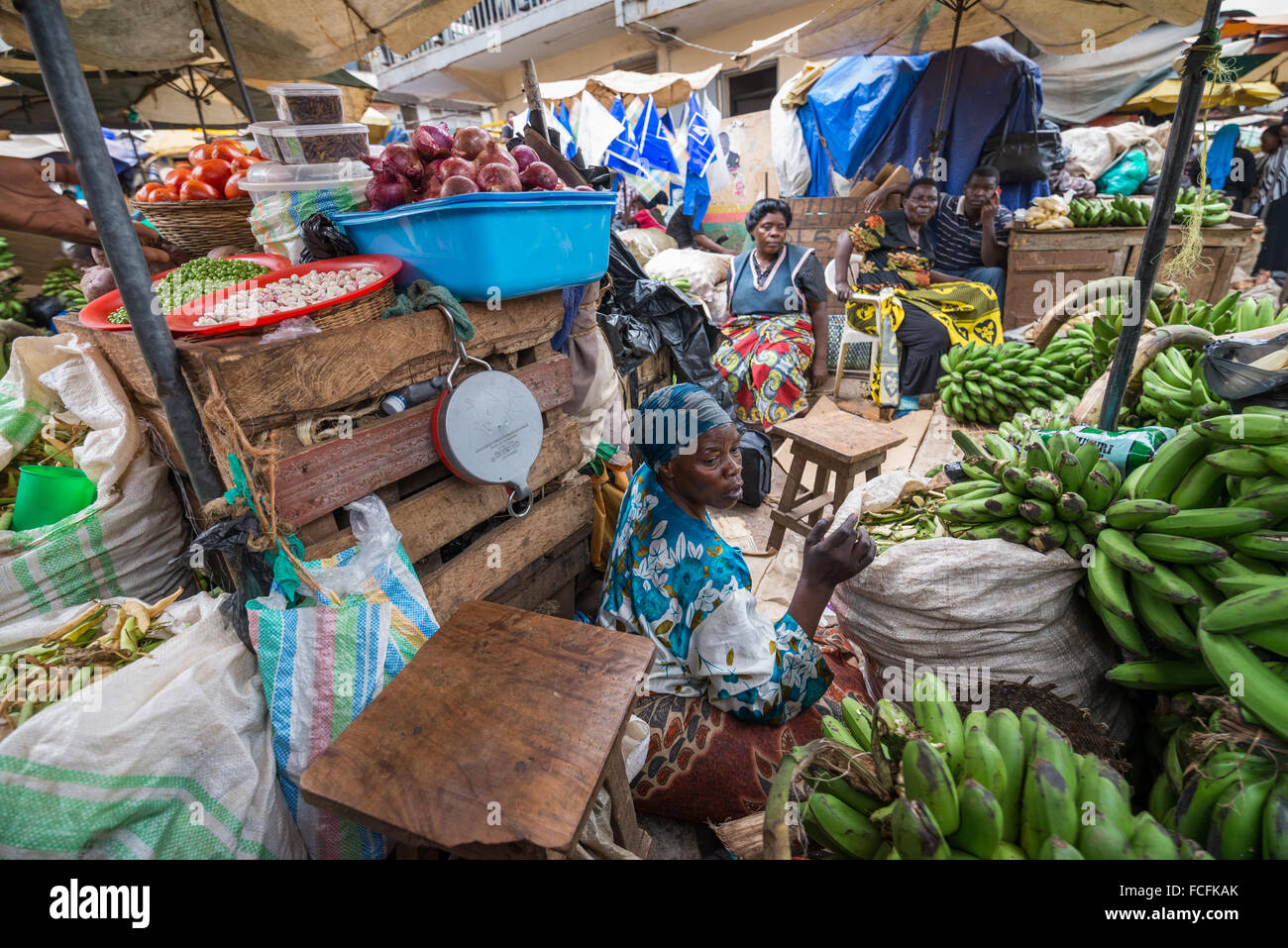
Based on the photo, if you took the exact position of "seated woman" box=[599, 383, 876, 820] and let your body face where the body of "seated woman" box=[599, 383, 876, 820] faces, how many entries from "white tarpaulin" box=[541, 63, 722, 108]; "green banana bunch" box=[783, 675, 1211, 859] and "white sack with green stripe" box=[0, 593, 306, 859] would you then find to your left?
1

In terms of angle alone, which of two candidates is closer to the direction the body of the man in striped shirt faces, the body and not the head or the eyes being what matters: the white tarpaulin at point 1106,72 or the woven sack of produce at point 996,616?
the woven sack of produce

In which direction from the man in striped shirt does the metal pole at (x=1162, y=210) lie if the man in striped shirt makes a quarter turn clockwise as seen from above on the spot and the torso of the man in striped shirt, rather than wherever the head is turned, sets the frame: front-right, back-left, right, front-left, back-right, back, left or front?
left

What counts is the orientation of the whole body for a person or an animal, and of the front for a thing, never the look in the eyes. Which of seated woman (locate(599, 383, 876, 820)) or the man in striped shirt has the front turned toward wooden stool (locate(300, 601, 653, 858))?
the man in striped shirt

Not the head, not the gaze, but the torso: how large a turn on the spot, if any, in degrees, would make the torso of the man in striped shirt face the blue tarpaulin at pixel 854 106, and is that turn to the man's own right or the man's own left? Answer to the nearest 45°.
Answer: approximately 135° to the man's own right

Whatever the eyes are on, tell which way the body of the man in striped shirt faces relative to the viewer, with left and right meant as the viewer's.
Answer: facing the viewer

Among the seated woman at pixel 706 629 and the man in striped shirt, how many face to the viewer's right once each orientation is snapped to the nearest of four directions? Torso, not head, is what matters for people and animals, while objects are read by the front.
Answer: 1

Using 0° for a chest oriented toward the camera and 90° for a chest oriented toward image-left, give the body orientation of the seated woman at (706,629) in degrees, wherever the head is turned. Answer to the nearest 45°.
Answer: approximately 270°

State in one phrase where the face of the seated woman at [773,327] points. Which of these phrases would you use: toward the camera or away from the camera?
toward the camera

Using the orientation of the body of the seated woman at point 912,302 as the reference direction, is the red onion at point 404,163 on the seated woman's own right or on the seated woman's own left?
on the seated woman's own right

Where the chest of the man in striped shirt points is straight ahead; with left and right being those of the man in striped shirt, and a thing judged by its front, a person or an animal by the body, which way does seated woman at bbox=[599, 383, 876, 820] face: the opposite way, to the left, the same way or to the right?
to the left
